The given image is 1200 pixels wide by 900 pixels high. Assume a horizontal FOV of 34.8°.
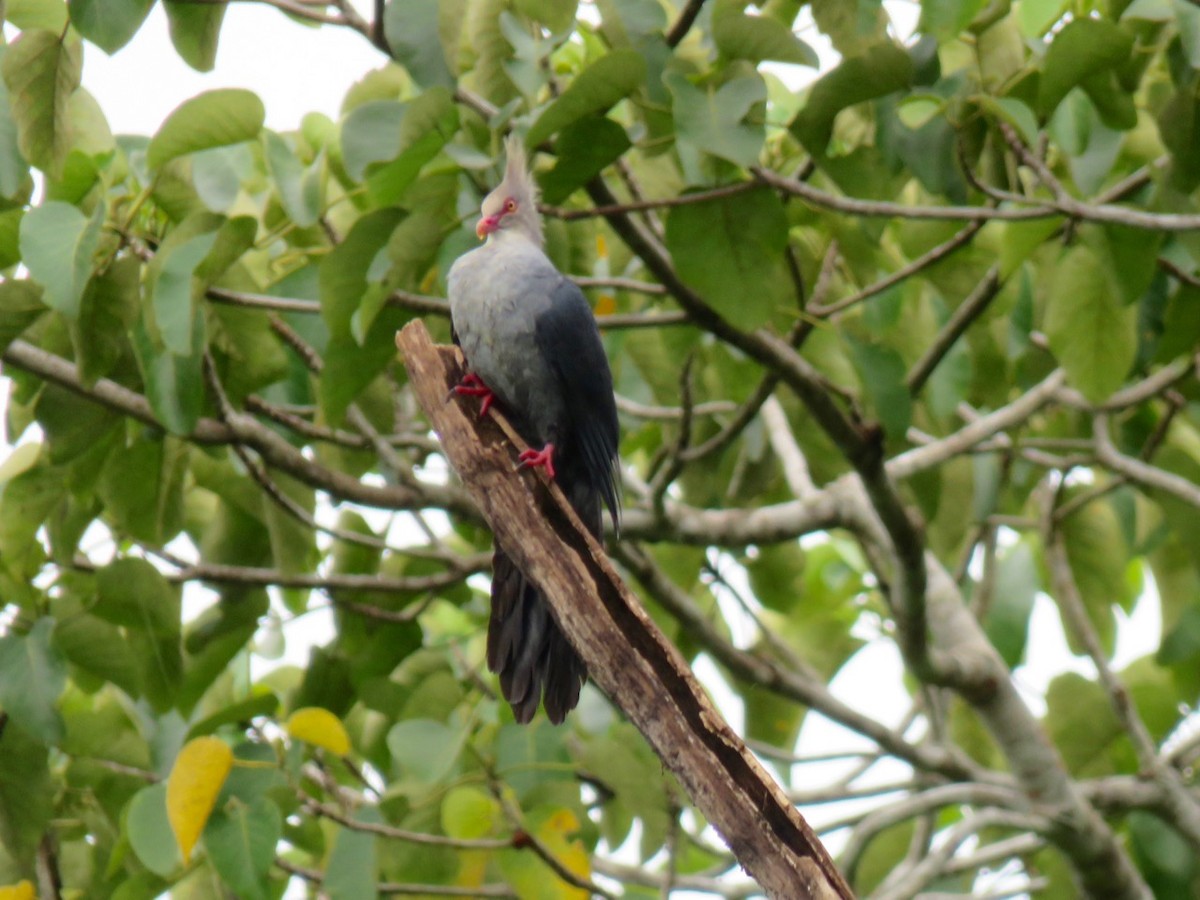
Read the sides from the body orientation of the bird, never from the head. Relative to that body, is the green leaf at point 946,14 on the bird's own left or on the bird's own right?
on the bird's own left

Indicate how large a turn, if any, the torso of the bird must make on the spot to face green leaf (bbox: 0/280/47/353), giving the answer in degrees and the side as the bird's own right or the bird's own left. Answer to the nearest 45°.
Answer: approximately 45° to the bird's own right

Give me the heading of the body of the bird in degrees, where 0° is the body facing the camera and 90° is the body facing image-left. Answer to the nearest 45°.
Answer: approximately 45°

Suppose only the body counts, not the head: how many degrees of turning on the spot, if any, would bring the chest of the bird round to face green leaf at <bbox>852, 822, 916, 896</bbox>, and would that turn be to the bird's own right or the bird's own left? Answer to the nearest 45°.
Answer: approximately 180°

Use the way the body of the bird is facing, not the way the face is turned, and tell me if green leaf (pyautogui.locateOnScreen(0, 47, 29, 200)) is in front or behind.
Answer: in front
